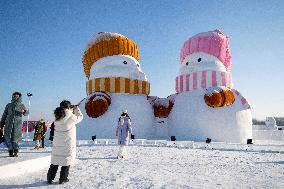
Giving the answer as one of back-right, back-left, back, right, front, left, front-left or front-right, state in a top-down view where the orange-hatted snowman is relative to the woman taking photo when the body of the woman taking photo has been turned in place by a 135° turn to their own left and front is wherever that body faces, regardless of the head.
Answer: right

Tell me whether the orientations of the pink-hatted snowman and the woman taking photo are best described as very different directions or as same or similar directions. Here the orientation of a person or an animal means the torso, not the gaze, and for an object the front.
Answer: very different directions

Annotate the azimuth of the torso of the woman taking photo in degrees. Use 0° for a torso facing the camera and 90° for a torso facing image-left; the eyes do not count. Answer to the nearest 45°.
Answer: approximately 225°

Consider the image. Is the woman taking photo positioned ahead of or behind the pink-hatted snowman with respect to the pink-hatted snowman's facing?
ahead

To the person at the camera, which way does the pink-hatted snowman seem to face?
facing the viewer and to the left of the viewer

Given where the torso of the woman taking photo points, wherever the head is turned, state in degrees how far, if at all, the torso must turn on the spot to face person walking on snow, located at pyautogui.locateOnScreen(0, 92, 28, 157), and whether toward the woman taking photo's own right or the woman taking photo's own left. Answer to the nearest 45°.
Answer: approximately 90° to the woman taking photo's own left

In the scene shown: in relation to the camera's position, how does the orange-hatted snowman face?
facing the viewer and to the right of the viewer

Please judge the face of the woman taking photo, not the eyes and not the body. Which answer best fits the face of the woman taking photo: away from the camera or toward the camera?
away from the camera

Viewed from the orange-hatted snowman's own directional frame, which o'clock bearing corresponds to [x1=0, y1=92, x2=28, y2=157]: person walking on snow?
The person walking on snow is roughly at 2 o'clock from the orange-hatted snowman.

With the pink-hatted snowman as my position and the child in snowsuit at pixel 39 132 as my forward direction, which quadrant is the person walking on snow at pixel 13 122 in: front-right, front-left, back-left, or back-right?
front-left
